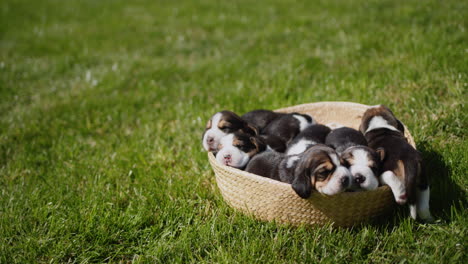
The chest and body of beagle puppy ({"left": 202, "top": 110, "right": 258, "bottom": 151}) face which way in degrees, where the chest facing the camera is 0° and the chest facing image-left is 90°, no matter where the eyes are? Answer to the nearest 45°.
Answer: approximately 45°

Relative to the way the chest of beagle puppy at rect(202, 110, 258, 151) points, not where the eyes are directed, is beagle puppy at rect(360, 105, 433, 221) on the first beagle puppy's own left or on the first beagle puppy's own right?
on the first beagle puppy's own left

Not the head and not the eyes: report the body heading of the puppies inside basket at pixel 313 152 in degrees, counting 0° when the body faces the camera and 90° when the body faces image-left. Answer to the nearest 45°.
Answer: approximately 0°
